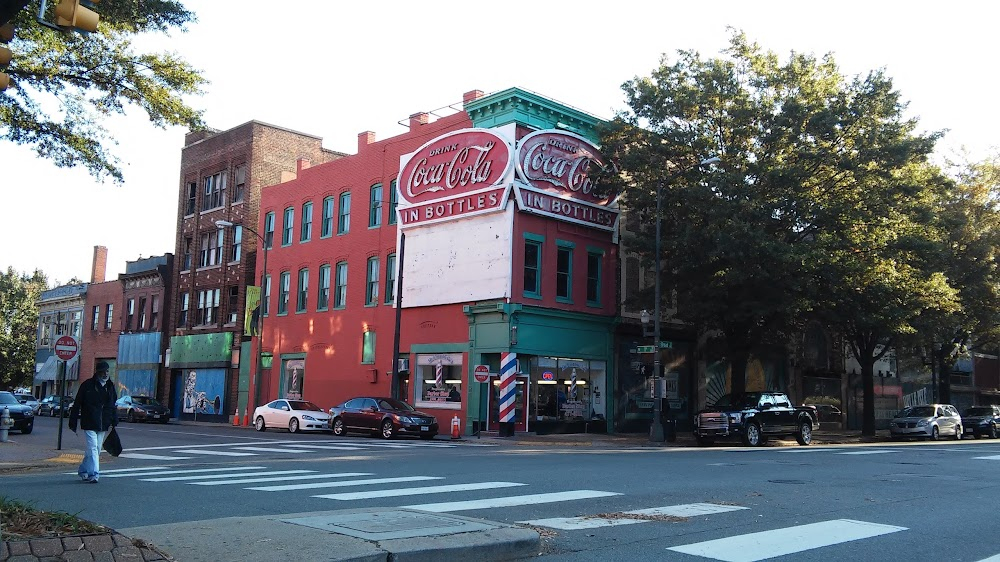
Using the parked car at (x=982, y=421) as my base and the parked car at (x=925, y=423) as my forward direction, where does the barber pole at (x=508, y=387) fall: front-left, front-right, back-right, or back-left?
front-right

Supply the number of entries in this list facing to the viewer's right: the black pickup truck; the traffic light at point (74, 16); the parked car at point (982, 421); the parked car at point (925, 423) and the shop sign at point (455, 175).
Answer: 1

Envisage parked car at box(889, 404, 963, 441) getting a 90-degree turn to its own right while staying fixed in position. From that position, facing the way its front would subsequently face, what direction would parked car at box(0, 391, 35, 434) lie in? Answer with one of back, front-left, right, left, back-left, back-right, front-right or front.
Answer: left

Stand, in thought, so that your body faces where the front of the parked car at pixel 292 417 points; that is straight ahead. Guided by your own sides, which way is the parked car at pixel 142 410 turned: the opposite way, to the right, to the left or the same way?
the same way

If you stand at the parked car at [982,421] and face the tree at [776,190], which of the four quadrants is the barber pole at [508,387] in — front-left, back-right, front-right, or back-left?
front-right

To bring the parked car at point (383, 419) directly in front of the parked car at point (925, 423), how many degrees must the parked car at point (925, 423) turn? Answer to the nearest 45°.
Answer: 0° — it already faces it

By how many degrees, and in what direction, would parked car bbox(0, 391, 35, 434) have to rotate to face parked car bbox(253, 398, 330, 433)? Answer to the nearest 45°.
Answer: approximately 45° to its left

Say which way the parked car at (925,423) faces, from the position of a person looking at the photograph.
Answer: facing the viewer and to the left of the viewer

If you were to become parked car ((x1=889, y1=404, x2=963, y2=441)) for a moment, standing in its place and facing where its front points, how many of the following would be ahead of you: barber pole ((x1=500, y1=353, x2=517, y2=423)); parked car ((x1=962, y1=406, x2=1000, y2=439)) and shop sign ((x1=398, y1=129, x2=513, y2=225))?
2

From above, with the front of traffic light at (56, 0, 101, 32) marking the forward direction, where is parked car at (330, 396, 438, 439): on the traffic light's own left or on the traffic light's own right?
on the traffic light's own left

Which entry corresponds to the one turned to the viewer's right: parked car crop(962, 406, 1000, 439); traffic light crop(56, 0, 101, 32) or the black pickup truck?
the traffic light

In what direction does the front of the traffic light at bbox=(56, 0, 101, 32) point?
to the viewer's right

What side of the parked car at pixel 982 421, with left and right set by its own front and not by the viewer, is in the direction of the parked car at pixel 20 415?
front

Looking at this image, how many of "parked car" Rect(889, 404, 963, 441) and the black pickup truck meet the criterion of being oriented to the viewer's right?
0
